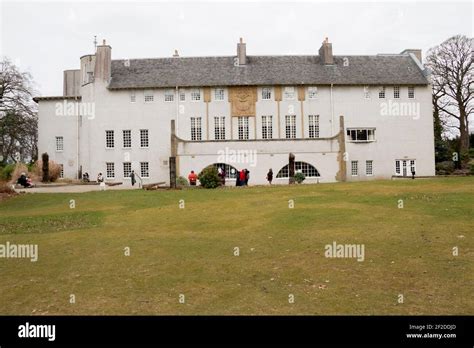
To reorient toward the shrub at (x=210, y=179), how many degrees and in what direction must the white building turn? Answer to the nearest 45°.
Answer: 0° — it already faces it

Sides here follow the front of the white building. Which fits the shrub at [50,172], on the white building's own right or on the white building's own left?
on the white building's own right

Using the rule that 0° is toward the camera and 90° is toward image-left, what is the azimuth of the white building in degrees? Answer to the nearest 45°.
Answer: approximately 0°
